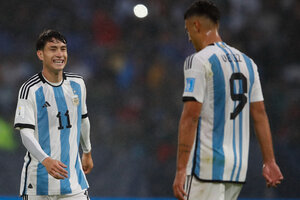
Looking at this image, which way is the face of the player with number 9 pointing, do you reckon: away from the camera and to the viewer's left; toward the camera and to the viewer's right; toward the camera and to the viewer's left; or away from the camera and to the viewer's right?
away from the camera and to the viewer's left

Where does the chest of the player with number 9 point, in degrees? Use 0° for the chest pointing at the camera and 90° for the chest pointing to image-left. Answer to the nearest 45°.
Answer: approximately 135°

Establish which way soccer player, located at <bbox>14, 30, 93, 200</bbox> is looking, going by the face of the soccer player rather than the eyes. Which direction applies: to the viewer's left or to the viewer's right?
to the viewer's right
